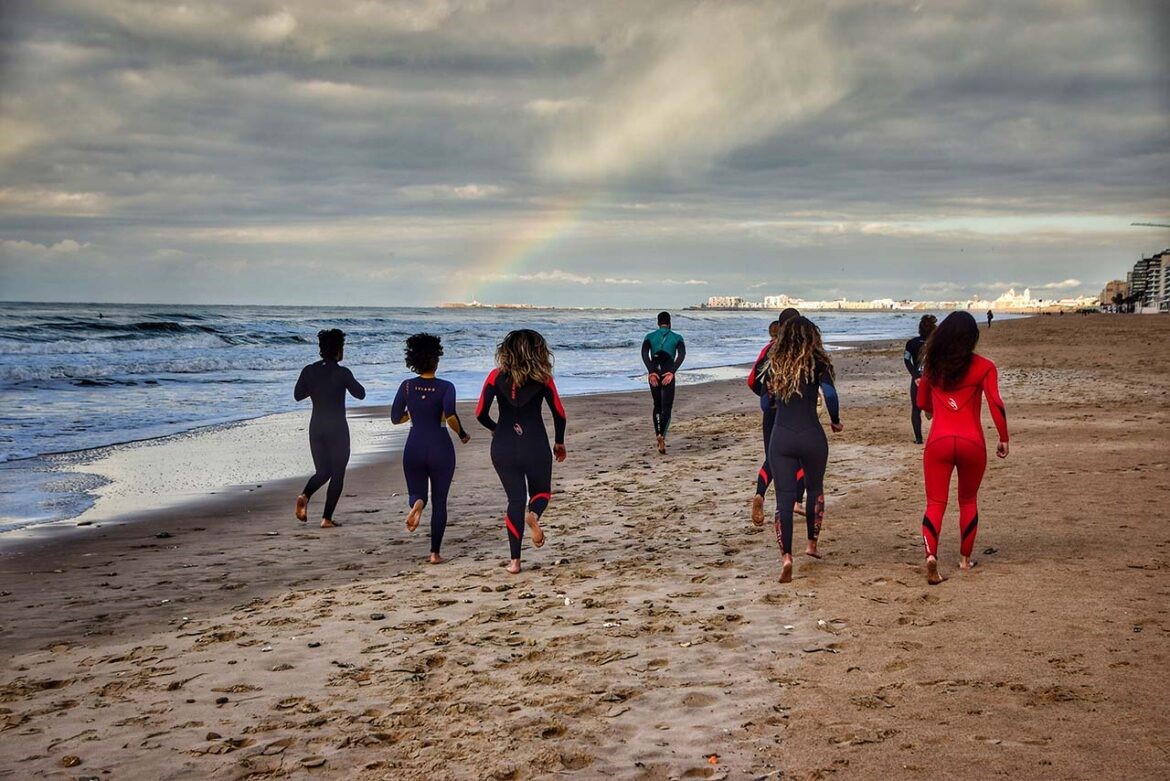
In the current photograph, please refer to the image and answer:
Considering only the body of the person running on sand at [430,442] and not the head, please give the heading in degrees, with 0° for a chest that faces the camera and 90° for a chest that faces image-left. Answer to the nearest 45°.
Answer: approximately 180°

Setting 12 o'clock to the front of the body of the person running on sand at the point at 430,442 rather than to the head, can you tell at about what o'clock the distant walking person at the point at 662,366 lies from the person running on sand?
The distant walking person is roughly at 1 o'clock from the person running on sand.

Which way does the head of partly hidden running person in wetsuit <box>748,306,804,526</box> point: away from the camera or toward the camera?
away from the camera

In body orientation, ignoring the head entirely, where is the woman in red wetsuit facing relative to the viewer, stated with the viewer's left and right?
facing away from the viewer

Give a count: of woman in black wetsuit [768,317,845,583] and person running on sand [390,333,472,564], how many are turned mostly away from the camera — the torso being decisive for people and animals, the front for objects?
2

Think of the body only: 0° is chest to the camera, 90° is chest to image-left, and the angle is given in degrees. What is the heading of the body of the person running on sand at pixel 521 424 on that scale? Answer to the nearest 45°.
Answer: approximately 180°

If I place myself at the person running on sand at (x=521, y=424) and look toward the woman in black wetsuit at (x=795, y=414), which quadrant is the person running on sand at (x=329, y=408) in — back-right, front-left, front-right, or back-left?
back-left

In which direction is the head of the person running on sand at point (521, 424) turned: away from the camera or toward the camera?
away from the camera

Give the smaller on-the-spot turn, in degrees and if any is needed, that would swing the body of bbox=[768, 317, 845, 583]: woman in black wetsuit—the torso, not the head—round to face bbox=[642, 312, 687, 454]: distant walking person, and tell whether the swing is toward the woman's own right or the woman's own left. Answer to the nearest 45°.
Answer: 0° — they already face them

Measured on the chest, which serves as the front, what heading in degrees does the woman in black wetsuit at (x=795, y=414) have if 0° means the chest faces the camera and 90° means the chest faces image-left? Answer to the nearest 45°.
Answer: approximately 180°

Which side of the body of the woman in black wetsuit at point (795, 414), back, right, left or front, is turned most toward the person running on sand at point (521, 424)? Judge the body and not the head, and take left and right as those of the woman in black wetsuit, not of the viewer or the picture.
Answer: left
